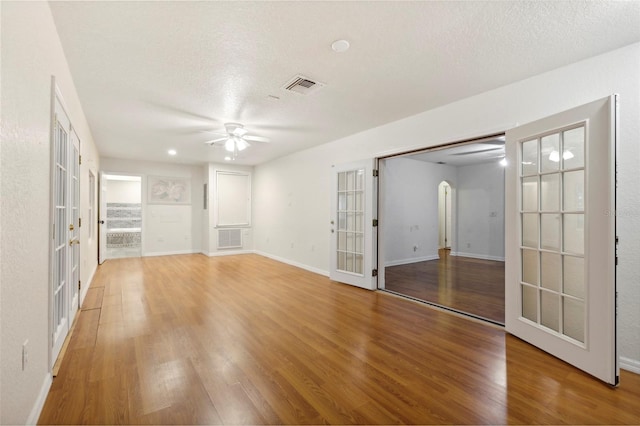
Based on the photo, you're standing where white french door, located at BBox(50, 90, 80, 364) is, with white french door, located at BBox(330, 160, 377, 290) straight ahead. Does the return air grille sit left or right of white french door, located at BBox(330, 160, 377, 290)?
left

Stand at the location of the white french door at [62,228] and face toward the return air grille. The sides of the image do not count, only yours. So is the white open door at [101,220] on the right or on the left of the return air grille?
left

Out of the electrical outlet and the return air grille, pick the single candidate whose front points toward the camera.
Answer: the return air grille

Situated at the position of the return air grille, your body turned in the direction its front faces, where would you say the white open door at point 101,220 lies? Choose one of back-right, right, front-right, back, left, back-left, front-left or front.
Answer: right

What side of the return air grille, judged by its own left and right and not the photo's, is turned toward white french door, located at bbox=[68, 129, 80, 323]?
front

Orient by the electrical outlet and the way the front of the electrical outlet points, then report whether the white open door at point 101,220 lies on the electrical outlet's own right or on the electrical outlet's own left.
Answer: on the electrical outlet's own left

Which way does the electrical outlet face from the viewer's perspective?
to the viewer's right

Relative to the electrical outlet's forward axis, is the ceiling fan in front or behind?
in front

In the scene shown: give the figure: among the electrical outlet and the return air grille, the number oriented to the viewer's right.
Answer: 1

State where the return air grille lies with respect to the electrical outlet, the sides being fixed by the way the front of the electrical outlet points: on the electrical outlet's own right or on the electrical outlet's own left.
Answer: on the electrical outlet's own left

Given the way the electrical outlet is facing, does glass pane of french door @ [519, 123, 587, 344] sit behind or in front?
in front

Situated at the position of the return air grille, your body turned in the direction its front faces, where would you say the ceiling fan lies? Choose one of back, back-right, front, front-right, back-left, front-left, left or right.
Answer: front

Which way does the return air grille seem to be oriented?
toward the camera

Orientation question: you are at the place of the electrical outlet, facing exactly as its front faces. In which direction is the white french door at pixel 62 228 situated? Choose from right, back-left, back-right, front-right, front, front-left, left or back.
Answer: left

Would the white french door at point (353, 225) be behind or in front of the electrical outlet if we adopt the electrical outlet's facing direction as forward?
in front
